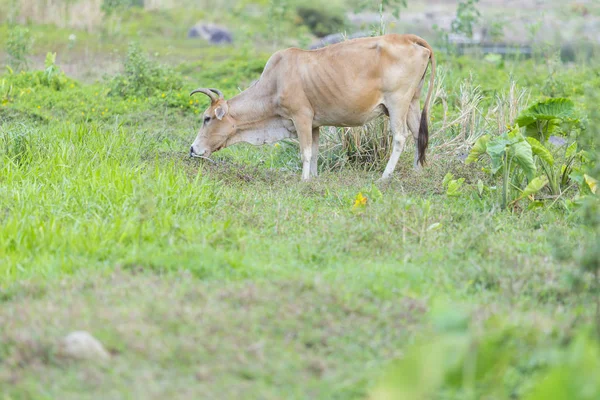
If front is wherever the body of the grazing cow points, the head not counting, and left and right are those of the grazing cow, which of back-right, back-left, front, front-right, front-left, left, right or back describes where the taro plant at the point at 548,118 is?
back-left

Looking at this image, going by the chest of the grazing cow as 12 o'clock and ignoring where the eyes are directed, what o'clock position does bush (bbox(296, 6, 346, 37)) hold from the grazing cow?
The bush is roughly at 3 o'clock from the grazing cow.

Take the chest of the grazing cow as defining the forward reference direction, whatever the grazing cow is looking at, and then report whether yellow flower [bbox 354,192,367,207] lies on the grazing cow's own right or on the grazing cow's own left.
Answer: on the grazing cow's own left

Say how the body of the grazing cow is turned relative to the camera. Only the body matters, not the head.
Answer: to the viewer's left

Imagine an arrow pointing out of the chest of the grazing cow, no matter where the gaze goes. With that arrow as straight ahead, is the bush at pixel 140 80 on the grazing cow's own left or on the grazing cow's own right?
on the grazing cow's own right

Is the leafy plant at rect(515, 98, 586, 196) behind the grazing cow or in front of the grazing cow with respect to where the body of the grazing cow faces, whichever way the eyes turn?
behind

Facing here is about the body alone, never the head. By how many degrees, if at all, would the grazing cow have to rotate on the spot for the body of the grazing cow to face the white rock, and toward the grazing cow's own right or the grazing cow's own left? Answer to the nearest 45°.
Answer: approximately 90° to the grazing cow's own left

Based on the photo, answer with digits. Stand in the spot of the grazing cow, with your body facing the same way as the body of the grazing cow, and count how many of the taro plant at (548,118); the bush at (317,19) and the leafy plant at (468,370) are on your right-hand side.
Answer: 1

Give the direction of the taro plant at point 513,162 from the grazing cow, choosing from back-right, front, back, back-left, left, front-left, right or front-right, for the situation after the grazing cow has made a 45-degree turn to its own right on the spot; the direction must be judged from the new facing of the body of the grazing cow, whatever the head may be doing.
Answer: back
